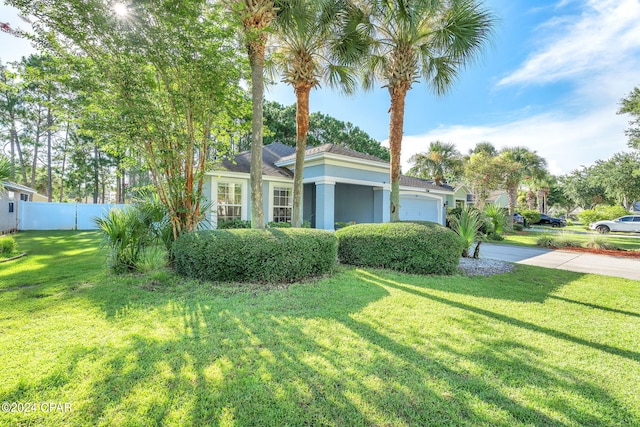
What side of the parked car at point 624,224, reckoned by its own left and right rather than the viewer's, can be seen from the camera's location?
left

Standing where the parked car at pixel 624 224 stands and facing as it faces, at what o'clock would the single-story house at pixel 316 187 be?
The single-story house is roughly at 10 o'clock from the parked car.

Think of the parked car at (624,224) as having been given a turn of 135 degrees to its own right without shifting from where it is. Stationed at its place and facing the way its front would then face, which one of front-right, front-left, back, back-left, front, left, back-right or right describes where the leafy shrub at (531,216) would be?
left

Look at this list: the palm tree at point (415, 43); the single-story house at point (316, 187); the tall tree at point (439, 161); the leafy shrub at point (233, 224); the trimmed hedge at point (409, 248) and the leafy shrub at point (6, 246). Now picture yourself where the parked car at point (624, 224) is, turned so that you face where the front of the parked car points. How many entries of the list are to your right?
0

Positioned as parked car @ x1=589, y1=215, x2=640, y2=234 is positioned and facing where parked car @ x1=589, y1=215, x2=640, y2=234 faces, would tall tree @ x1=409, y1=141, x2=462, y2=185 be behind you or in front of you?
in front

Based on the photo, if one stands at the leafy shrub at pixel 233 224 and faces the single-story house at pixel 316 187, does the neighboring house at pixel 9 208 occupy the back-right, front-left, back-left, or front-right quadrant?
back-left

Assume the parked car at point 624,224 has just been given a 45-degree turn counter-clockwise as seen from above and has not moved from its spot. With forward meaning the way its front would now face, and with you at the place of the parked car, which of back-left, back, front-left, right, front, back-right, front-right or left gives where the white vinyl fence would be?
front

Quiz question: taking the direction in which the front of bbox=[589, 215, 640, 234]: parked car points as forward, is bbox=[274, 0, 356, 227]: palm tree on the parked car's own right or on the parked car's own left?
on the parked car's own left
